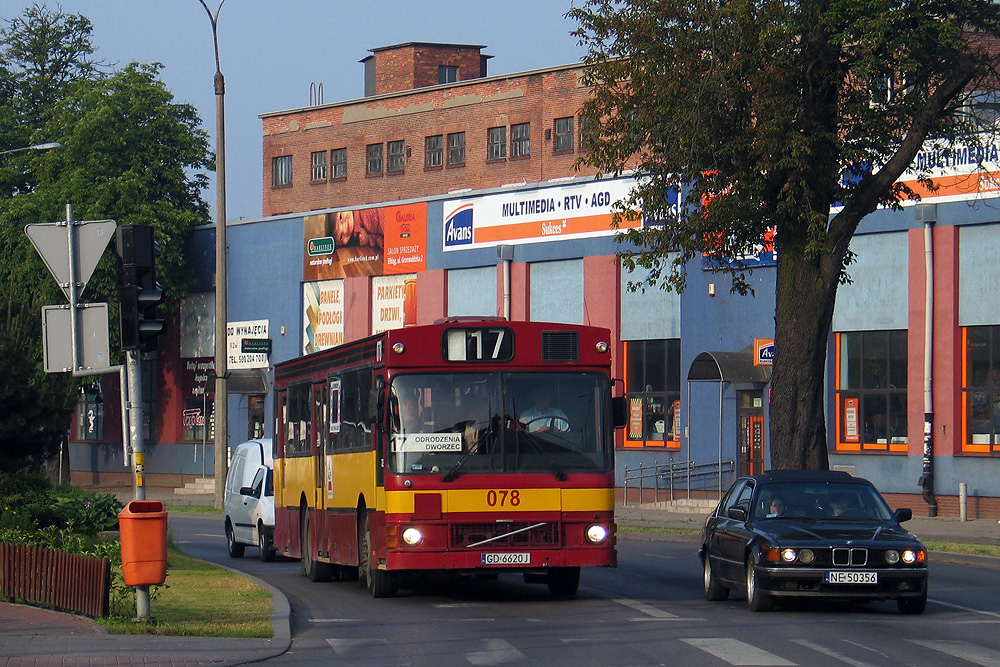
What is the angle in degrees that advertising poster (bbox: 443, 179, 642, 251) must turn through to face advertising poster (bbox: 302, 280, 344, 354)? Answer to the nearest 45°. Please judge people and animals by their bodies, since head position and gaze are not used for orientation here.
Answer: approximately 90° to its right

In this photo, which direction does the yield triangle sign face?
away from the camera

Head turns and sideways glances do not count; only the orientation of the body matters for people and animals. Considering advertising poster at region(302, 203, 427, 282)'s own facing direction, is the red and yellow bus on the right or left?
on its left

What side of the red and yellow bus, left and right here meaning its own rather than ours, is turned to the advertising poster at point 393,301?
back

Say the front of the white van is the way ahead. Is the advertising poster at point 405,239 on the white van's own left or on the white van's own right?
on the white van's own left
